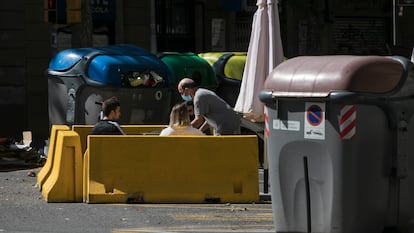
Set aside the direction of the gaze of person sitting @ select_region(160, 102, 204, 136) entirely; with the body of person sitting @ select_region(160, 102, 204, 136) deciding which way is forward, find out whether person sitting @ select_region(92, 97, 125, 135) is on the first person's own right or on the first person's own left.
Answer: on the first person's own left

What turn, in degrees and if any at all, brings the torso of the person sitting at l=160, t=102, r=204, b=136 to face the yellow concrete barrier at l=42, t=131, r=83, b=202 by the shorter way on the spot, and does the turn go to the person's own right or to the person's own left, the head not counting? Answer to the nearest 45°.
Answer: approximately 90° to the person's own left

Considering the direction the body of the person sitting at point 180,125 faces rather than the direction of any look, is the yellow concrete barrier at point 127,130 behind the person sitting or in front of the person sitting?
in front

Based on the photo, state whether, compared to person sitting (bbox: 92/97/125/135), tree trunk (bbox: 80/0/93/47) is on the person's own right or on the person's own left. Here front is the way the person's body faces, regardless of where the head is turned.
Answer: on the person's own left

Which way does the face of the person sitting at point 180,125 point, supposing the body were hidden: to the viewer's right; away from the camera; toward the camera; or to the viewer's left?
away from the camera

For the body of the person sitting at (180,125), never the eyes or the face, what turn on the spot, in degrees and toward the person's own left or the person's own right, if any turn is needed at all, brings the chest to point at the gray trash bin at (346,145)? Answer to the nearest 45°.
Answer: approximately 180°
